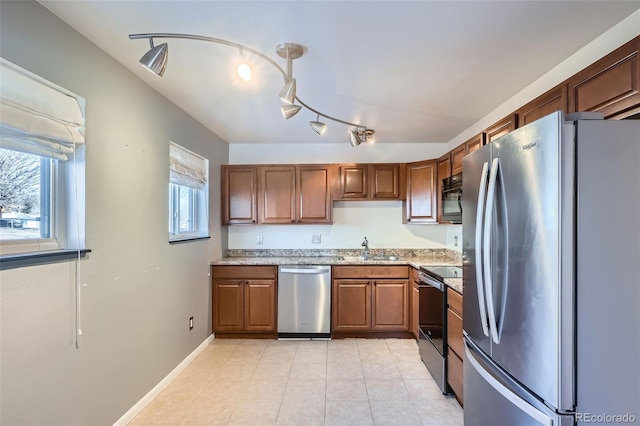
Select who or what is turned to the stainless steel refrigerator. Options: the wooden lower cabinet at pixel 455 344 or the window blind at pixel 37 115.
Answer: the window blind

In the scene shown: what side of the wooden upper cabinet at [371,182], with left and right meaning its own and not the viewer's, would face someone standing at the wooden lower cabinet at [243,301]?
right

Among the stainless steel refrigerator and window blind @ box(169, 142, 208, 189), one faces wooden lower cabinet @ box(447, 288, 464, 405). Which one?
the window blind

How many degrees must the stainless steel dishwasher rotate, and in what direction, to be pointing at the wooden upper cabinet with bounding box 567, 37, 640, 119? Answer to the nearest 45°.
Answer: approximately 45° to its left

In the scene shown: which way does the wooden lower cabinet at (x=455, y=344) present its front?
to the viewer's left

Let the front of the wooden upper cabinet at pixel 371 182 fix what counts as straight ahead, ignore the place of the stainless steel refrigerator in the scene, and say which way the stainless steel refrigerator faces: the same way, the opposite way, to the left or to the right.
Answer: to the right
